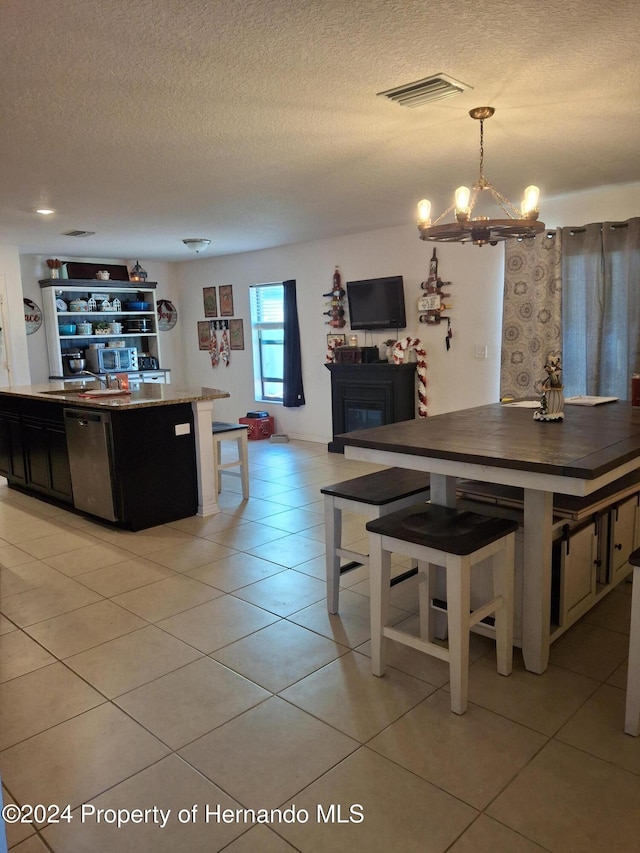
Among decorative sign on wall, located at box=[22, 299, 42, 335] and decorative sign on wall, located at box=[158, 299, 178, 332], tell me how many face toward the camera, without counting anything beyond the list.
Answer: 2

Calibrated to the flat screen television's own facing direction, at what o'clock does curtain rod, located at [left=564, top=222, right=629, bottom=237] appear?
The curtain rod is roughly at 9 o'clock from the flat screen television.

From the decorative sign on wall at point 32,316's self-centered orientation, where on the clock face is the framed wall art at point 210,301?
The framed wall art is roughly at 9 o'clock from the decorative sign on wall.

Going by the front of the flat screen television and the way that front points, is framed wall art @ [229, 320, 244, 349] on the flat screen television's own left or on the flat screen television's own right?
on the flat screen television's own right

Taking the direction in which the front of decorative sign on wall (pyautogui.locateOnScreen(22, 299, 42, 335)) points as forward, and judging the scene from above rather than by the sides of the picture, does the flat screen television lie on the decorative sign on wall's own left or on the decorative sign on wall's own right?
on the decorative sign on wall's own left

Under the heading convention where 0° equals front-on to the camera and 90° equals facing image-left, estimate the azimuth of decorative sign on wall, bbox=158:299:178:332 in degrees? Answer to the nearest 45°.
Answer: approximately 0°

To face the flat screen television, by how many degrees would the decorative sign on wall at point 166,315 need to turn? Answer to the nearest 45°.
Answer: approximately 45° to its left

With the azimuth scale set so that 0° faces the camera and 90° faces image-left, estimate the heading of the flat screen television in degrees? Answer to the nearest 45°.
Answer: approximately 45°
